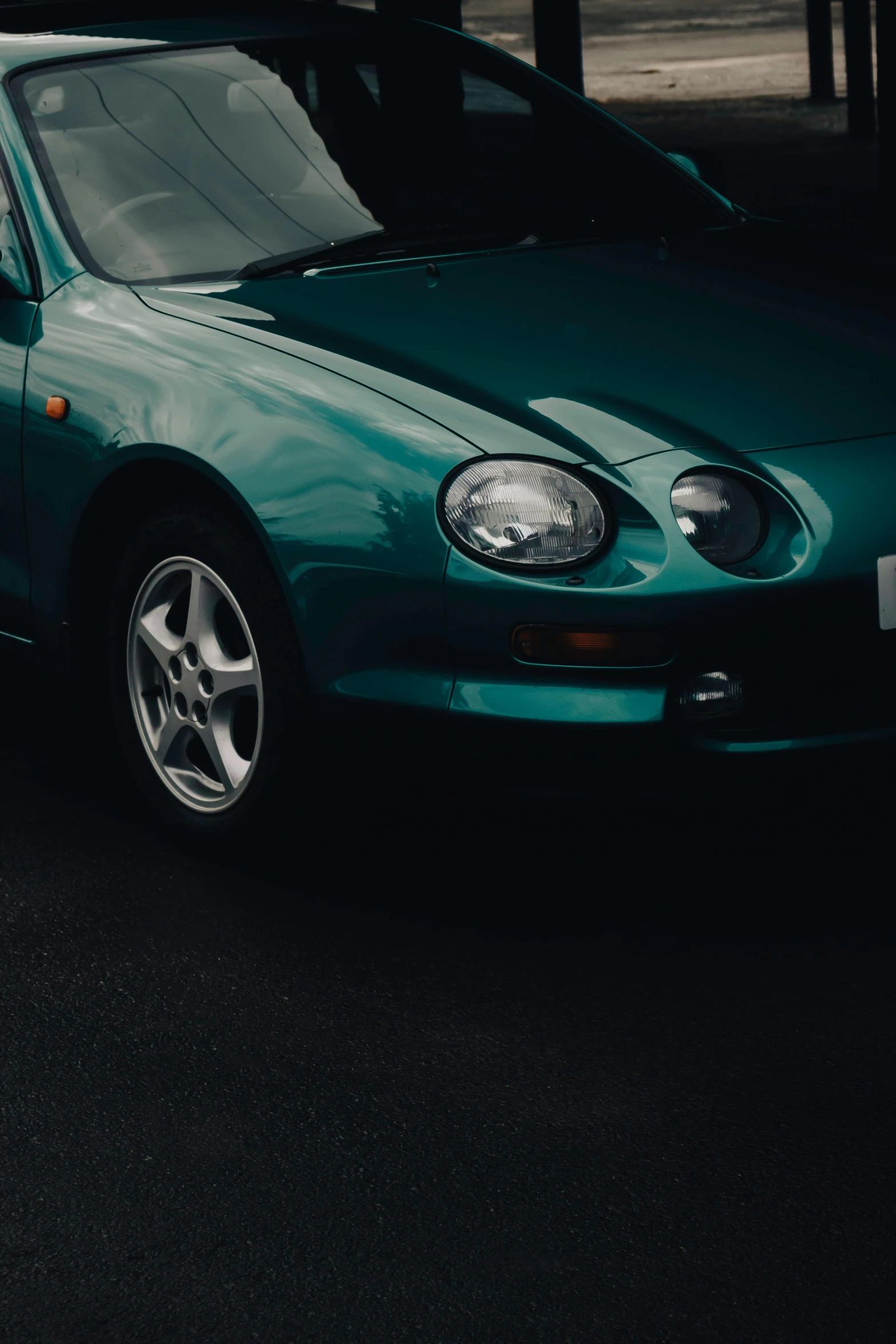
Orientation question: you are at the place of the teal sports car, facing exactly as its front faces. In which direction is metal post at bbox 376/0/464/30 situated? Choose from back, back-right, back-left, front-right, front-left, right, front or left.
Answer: back-left

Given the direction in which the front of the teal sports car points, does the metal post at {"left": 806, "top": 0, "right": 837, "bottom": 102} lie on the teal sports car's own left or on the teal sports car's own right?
on the teal sports car's own left

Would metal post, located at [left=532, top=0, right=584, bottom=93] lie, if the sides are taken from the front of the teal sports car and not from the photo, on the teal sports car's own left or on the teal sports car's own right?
on the teal sports car's own left

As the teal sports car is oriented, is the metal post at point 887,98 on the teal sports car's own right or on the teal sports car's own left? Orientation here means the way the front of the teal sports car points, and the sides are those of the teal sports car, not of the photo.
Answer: on the teal sports car's own left

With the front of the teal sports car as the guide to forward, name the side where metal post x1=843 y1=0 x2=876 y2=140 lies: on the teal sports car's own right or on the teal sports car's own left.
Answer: on the teal sports car's own left
